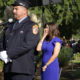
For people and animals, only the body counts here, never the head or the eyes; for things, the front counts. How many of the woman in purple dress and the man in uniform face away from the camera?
0

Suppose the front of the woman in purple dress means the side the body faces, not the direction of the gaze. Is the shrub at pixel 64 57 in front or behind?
behind

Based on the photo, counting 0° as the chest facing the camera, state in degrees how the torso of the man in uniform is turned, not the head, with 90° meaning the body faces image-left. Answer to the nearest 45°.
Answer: approximately 45°

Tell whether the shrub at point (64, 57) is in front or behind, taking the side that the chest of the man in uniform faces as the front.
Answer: behind

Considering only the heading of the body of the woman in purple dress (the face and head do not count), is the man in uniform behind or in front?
in front

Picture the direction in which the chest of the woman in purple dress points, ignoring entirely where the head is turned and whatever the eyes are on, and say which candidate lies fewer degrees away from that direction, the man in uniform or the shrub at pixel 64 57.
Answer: the man in uniform
